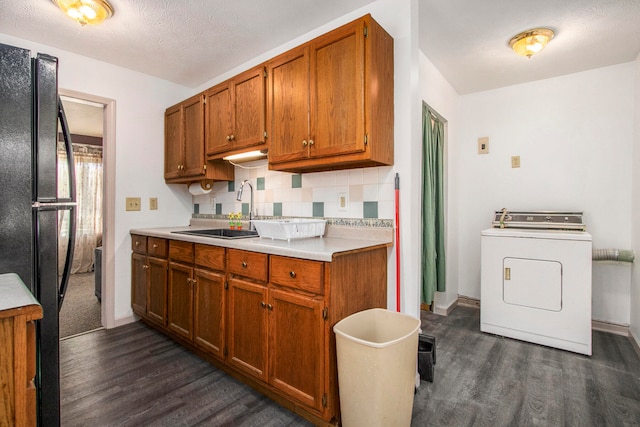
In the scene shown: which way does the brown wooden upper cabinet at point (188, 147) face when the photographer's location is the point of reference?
facing the viewer and to the left of the viewer

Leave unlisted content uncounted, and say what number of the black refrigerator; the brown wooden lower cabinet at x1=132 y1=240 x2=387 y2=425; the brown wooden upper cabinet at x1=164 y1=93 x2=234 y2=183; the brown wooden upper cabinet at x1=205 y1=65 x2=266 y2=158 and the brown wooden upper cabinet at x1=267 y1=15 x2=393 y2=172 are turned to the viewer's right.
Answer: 1

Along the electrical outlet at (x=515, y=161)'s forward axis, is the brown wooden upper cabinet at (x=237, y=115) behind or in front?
in front

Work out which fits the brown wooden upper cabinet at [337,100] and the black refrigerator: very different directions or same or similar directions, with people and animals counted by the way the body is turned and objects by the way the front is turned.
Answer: very different directions

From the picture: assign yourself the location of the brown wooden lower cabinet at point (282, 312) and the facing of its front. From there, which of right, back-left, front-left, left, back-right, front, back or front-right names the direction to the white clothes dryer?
back-left

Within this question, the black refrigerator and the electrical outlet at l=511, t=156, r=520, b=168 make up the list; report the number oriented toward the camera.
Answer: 1

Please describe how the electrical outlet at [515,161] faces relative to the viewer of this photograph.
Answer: facing the viewer

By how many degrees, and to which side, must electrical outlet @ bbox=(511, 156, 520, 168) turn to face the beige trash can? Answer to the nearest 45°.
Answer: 0° — it already faces it

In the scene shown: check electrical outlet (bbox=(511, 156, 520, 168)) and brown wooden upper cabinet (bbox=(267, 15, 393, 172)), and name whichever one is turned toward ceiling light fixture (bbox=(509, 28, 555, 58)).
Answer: the electrical outlet

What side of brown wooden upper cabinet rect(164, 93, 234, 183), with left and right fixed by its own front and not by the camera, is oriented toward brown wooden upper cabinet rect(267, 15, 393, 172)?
left

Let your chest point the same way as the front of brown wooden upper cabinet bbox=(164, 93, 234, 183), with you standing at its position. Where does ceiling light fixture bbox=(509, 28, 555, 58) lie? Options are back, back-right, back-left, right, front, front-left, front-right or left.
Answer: left

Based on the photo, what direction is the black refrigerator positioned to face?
to the viewer's right
